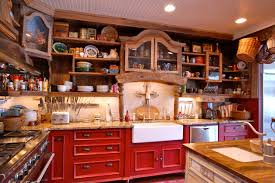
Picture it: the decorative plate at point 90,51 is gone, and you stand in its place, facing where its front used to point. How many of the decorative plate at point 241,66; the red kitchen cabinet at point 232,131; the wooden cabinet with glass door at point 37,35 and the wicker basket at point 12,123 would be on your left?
2

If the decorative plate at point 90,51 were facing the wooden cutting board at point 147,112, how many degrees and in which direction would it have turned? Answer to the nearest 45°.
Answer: approximately 90° to its left

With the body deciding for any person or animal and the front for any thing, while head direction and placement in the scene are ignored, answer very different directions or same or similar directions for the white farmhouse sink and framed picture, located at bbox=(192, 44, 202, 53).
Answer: same or similar directions

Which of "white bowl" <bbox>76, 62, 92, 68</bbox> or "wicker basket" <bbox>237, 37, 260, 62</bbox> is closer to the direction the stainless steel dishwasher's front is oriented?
the wicker basket

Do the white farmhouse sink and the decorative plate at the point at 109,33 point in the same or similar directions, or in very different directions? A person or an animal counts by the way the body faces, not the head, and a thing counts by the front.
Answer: same or similar directions

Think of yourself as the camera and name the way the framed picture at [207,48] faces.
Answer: facing the viewer

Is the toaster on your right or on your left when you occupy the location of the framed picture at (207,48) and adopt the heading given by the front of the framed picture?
on your right

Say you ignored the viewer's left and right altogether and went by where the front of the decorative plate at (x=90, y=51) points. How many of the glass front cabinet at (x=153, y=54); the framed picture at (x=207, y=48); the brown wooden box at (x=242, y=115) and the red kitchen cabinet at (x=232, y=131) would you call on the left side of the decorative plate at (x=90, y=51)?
4

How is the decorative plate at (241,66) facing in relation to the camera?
toward the camera

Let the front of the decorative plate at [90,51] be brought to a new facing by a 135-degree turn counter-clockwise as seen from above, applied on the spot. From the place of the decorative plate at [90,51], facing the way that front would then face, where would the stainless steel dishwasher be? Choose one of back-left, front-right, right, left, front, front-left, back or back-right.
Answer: front-right

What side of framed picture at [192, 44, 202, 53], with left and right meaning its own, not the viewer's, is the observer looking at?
front

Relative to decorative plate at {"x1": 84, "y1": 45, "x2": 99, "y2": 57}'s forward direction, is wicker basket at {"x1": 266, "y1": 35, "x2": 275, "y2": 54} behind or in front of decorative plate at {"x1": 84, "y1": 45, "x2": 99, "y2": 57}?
in front

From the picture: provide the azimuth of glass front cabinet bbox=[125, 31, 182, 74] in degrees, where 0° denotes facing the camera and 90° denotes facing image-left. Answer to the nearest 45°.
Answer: approximately 0°

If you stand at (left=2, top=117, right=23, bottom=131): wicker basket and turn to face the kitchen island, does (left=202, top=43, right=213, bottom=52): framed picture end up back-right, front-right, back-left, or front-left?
front-left

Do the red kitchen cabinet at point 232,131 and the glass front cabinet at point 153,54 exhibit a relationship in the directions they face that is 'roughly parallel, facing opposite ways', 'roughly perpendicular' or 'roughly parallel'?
roughly parallel
